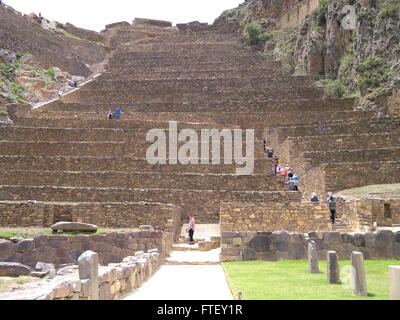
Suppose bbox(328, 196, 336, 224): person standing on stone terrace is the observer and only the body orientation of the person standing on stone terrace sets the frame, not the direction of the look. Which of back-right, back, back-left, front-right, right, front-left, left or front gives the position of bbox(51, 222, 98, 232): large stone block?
back-left

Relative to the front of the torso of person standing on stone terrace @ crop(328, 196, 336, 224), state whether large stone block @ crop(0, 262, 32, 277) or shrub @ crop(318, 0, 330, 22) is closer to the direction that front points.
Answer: the shrub

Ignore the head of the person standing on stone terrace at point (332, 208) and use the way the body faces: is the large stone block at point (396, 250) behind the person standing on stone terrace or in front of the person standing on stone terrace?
behind

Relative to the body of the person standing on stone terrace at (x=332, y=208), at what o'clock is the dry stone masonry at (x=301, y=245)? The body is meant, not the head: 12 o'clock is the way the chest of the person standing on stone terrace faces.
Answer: The dry stone masonry is roughly at 6 o'clock from the person standing on stone terrace.

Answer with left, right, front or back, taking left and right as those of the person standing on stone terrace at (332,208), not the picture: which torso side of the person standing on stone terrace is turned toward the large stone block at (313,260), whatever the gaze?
back

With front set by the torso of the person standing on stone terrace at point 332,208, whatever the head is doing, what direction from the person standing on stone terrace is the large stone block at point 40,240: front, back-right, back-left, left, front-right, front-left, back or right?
back-left

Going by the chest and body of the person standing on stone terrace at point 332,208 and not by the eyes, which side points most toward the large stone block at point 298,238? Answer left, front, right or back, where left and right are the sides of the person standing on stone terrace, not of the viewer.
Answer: back

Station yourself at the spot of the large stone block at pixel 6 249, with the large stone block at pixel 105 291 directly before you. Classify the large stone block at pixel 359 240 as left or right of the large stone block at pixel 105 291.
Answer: left

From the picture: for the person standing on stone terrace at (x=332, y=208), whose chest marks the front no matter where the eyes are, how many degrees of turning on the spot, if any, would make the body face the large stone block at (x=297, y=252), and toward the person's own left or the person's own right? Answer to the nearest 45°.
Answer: approximately 180°

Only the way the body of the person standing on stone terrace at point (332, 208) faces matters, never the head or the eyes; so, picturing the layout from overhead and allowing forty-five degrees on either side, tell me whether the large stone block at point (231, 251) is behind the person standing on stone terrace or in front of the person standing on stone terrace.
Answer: behind

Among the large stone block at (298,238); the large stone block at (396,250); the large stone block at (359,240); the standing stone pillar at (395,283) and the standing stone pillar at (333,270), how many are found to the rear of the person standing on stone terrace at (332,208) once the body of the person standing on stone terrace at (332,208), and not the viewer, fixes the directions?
5
